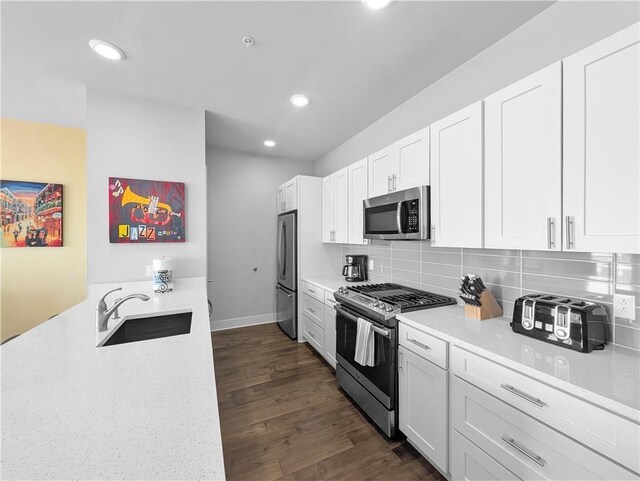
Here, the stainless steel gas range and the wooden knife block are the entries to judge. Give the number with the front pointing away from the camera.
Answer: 0

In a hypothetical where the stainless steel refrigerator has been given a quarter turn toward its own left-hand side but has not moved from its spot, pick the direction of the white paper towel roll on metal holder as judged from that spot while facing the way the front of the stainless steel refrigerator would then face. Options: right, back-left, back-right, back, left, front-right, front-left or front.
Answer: front-right

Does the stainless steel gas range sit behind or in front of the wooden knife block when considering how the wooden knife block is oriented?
in front

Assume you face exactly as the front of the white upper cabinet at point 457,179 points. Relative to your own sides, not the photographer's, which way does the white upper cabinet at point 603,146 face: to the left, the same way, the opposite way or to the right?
the same way

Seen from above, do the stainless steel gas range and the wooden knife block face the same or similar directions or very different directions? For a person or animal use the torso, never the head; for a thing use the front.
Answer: same or similar directions

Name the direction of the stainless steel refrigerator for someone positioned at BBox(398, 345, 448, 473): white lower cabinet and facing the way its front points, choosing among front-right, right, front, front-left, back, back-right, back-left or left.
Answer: right

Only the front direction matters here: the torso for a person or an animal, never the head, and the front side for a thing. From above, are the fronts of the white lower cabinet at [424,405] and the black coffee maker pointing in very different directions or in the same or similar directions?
same or similar directions

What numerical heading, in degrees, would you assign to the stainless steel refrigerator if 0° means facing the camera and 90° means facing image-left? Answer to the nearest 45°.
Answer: approximately 90°

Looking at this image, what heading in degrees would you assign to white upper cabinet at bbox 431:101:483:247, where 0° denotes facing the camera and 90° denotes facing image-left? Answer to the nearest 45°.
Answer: approximately 45°

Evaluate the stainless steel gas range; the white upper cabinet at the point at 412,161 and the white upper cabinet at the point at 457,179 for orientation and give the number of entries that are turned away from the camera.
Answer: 0

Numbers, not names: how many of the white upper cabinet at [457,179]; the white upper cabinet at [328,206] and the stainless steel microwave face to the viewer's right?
0

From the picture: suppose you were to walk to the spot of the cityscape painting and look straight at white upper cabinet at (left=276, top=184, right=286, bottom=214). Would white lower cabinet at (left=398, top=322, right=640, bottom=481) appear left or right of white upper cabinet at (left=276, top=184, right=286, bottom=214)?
right

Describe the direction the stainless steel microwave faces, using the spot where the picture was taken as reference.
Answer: facing the viewer and to the left of the viewer
